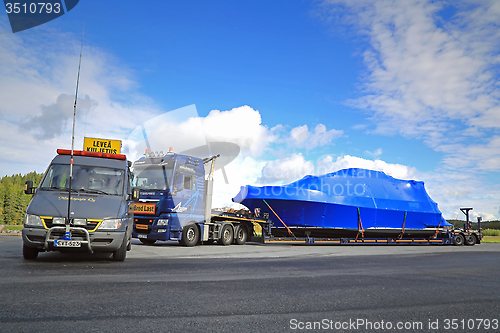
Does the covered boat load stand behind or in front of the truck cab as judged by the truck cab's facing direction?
behind

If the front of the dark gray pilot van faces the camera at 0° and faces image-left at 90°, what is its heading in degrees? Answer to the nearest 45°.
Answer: approximately 0°

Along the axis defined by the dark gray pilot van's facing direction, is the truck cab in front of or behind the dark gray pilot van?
behind

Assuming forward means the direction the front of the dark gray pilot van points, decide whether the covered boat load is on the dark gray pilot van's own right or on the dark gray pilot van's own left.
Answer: on the dark gray pilot van's own left

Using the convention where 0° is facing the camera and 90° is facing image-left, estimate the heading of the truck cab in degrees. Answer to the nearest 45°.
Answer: approximately 45°

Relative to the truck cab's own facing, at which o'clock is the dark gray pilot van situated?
The dark gray pilot van is roughly at 11 o'clock from the truck cab.

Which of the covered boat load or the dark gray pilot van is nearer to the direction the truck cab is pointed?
the dark gray pilot van
